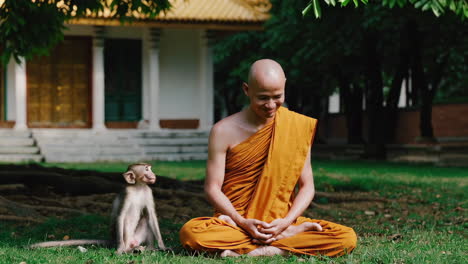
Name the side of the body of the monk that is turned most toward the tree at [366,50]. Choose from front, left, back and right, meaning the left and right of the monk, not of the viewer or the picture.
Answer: back

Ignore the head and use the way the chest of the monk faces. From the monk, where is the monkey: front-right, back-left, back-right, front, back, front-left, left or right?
right

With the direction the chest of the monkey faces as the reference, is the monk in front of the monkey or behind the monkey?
in front

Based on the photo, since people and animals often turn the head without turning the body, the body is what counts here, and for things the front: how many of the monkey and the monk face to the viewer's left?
0

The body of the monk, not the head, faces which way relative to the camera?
toward the camera

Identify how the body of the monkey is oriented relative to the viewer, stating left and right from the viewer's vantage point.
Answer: facing the viewer and to the right of the viewer

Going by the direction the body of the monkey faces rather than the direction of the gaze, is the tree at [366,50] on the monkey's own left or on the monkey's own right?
on the monkey's own left

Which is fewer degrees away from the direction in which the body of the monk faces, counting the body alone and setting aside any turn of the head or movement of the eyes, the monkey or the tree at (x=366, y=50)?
the monkey

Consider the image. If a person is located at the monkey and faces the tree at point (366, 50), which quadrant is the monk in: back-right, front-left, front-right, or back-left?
front-right

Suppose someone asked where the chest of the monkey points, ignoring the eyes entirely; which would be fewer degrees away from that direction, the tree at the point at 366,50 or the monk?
the monk
